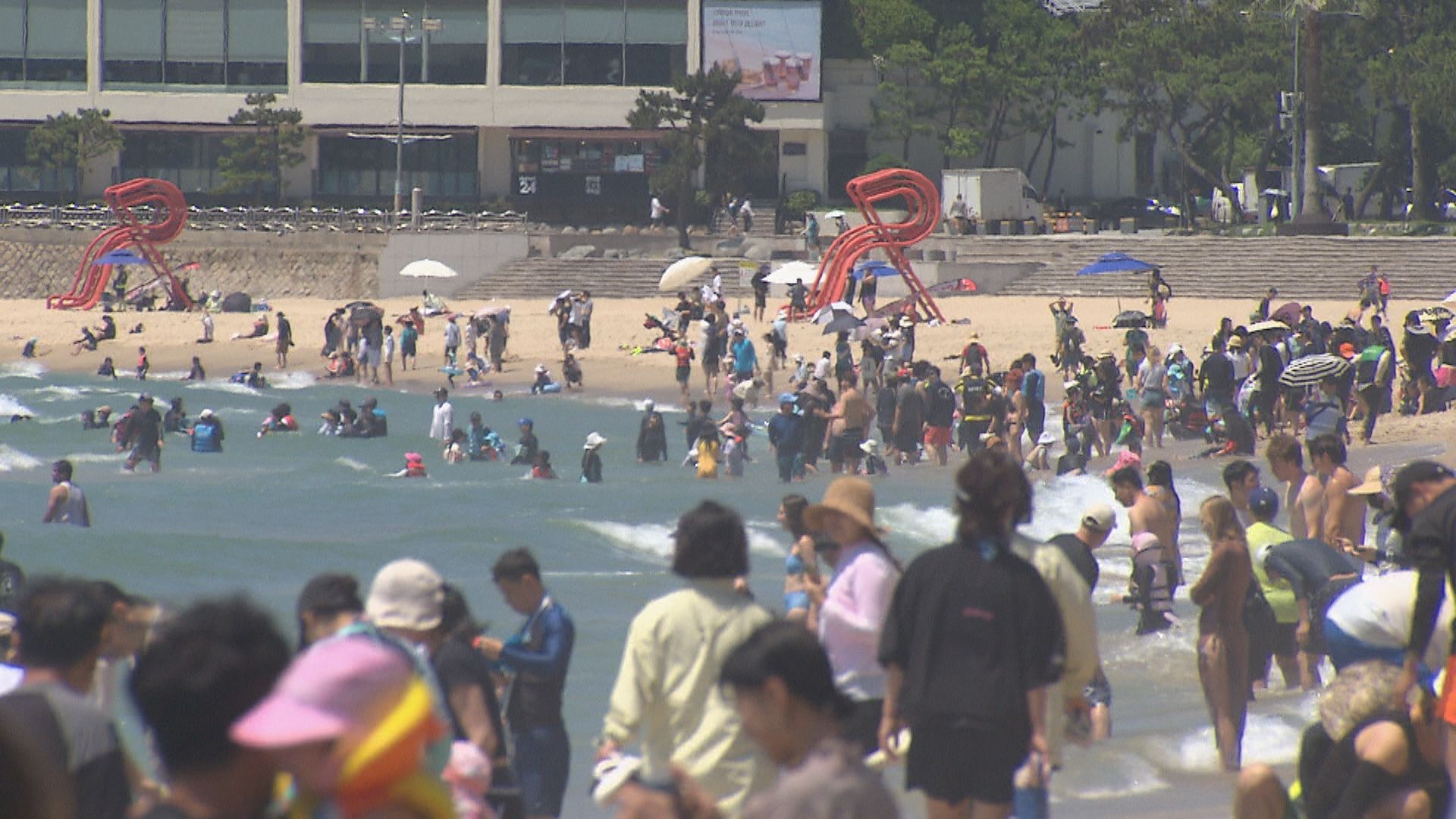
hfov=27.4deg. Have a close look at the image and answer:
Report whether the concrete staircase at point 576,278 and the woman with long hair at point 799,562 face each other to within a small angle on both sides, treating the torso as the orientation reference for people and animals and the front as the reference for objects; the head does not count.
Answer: no

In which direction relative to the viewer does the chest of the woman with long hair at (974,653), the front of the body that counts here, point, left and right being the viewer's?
facing away from the viewer

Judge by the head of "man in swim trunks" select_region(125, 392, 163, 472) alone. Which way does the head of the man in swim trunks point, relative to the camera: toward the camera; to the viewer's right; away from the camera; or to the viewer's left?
toward the camera

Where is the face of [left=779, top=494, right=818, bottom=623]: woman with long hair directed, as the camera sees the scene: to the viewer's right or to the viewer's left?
to the viewer's left

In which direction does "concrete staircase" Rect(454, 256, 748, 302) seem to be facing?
toward the camera

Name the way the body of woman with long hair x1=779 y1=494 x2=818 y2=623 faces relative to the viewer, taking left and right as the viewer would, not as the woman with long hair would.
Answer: facing to the left of the viewer
